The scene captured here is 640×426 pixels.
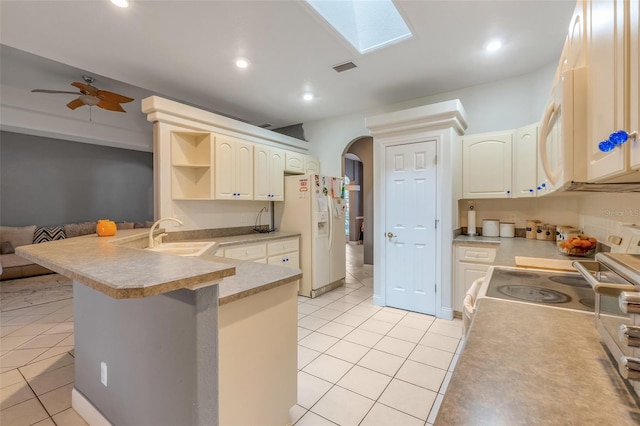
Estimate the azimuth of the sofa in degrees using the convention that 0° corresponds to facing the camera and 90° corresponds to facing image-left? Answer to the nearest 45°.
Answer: approximately 0°

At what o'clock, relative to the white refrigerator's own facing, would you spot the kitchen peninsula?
The kitchen peninsula is roughly at 2 o'clock from the white refrigerator.

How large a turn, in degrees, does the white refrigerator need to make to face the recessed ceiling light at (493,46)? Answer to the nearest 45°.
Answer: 0° — it already faces it

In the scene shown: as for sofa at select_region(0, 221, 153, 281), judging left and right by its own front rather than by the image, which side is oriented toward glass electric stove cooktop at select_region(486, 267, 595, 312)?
front

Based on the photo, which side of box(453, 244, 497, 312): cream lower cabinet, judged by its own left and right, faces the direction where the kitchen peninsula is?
front

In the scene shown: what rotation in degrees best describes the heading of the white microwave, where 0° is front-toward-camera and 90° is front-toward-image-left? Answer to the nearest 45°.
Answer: approximately 90°

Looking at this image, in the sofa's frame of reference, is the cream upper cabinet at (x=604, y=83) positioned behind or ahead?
ahead

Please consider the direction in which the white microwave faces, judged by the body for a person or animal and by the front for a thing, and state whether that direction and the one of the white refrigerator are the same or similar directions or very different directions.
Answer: very different directions

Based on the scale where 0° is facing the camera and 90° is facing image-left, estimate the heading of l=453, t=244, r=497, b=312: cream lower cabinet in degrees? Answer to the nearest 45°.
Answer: approximately 0°

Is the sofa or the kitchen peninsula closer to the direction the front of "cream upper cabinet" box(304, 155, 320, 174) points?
the kitchen peninsula
